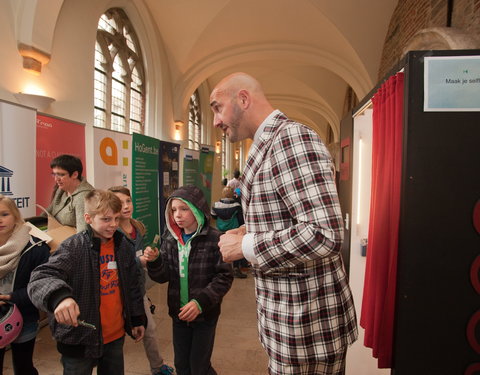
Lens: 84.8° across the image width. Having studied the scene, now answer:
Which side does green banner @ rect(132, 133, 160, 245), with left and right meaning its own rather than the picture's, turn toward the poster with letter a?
right

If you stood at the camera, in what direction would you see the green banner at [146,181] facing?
facing the viewer and to the right of the viewer

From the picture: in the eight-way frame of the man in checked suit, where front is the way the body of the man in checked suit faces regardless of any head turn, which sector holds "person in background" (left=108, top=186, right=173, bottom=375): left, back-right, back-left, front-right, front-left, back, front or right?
front-right

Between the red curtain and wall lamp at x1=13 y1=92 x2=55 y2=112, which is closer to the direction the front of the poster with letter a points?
the red curtain

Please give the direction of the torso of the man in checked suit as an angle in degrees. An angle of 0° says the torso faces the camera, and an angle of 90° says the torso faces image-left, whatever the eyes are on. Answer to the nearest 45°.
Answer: approximately 90°

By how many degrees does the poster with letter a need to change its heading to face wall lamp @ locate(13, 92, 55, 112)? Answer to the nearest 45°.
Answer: approximately 135° to its right

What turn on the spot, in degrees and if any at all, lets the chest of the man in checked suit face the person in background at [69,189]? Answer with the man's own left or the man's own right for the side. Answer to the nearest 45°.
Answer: approximately 45° to the man's own right

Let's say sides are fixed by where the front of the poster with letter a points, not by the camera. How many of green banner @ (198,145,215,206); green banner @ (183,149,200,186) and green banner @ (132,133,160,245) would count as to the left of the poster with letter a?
3

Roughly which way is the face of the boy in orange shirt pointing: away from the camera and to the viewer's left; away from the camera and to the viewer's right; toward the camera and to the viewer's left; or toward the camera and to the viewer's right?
toward the camera and to the viewer's right

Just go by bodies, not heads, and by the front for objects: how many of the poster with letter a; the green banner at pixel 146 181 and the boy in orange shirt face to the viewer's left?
0

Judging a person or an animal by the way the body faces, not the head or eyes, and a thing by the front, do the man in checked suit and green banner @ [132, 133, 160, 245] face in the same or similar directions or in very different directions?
very different directions
